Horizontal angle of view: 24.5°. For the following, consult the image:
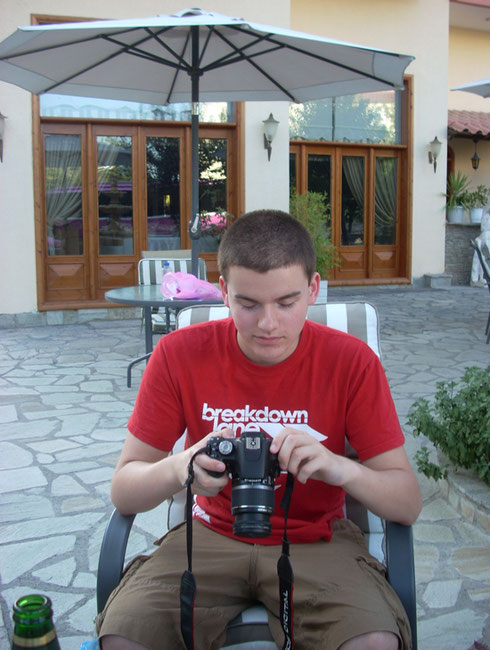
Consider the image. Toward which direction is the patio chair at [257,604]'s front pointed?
toward the camera

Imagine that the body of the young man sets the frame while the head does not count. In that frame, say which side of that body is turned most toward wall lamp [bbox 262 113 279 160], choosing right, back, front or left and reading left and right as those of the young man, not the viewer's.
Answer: back

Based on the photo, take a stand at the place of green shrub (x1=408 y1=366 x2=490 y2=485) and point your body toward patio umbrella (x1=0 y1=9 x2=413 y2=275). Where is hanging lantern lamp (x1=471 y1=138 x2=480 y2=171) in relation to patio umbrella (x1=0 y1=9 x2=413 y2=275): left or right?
right

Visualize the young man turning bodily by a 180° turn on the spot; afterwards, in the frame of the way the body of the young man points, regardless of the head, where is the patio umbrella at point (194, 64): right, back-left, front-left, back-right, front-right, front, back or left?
front

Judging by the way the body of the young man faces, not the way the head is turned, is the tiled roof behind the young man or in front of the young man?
behind

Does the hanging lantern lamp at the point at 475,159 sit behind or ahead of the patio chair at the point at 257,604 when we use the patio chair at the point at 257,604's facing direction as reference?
behind

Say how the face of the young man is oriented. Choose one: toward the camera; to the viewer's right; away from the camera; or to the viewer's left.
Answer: toward the camera

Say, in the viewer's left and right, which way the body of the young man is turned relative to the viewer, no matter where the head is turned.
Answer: facing the viewer

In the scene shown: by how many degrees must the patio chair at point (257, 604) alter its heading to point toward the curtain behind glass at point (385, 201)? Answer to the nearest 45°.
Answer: approximately 180°

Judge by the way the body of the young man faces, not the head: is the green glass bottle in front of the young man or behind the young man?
in front

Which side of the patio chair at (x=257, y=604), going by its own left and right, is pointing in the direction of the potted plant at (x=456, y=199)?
back

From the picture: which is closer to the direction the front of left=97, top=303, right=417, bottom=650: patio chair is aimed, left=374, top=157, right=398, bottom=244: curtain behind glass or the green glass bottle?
the green glass bottle

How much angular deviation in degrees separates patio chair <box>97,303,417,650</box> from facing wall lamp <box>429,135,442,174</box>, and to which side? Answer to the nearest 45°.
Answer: approximately 180°

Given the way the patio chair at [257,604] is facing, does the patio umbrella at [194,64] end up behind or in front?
behind

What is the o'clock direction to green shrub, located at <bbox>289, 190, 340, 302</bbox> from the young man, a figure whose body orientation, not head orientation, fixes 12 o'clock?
The green shrub is roughly at 6 o'clock from the young man.
